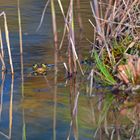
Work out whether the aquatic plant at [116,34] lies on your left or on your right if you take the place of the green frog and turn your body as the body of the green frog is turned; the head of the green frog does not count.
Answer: on your left

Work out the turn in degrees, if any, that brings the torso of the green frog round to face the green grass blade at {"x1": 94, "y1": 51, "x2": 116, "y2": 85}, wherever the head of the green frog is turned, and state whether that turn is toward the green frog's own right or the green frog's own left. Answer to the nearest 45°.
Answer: approximately 45° to the green frog's own left

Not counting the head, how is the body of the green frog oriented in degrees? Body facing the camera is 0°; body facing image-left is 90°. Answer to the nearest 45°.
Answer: approximately 0°
